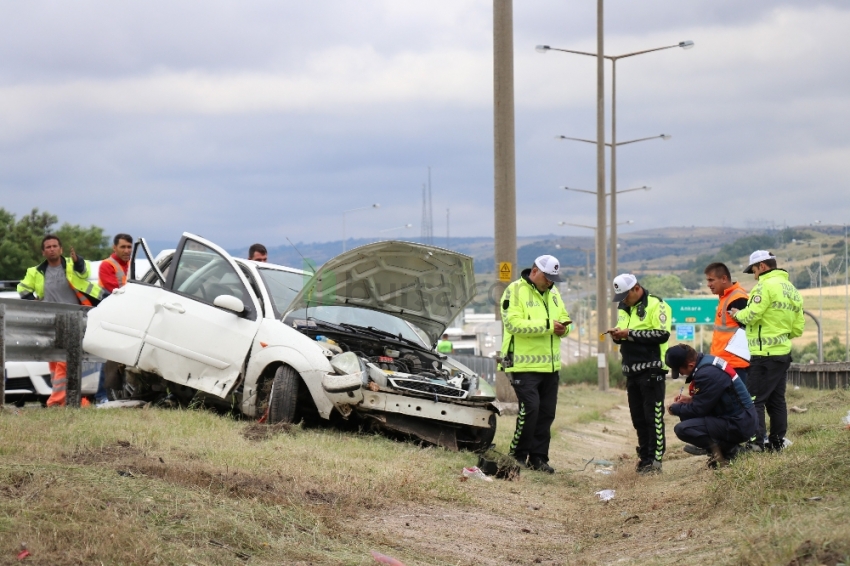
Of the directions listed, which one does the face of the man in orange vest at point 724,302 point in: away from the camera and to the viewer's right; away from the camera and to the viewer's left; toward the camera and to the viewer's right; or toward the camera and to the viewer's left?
toward the camera and to the viewer's left

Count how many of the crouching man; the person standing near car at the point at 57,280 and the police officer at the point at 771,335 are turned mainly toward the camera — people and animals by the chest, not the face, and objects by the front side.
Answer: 1

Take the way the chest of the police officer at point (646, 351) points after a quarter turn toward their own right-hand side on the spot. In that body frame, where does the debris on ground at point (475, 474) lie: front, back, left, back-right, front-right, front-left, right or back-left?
left

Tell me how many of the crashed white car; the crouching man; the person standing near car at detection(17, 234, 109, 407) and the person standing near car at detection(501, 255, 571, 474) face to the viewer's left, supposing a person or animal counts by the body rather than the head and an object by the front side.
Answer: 1

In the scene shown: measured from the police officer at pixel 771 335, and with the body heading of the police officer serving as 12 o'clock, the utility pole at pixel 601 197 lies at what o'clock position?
The utility pole is roughly at 1 o'clock from the police officer.

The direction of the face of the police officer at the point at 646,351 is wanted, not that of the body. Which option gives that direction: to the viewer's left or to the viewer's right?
to the viewer's left

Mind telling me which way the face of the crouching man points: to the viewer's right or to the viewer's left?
to the viewer's left

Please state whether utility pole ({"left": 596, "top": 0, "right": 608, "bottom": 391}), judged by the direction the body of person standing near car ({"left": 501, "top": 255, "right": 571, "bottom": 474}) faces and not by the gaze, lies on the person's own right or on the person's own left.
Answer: on the person's own left

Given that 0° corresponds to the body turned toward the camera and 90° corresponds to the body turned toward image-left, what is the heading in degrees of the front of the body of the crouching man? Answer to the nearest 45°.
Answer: approximately 90°

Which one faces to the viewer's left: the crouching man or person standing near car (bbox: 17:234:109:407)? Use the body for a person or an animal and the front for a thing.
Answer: the crouching man

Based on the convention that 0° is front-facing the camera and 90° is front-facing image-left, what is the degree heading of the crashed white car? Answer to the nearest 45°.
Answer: approximately 315°

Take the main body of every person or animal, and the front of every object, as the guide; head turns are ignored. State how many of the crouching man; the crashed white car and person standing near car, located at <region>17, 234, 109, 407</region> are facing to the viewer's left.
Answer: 1

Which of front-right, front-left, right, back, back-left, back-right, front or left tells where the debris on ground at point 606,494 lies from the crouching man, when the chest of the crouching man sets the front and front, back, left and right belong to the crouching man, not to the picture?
front

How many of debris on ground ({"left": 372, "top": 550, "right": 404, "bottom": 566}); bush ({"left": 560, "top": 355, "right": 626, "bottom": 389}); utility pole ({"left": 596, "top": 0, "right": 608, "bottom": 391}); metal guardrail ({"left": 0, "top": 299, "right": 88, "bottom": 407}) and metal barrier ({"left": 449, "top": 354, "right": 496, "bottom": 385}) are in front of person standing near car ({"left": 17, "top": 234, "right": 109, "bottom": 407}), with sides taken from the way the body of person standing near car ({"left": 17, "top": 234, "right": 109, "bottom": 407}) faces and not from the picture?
2

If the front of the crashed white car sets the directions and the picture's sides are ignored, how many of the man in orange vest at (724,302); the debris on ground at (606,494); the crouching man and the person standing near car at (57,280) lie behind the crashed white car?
1

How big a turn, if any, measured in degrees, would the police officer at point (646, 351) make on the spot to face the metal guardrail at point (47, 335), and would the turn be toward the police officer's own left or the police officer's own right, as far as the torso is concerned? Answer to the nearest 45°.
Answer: approximately 45° to the police officer's own right

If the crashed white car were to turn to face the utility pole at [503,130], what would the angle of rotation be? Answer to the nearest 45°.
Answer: approximately 90° to its left
